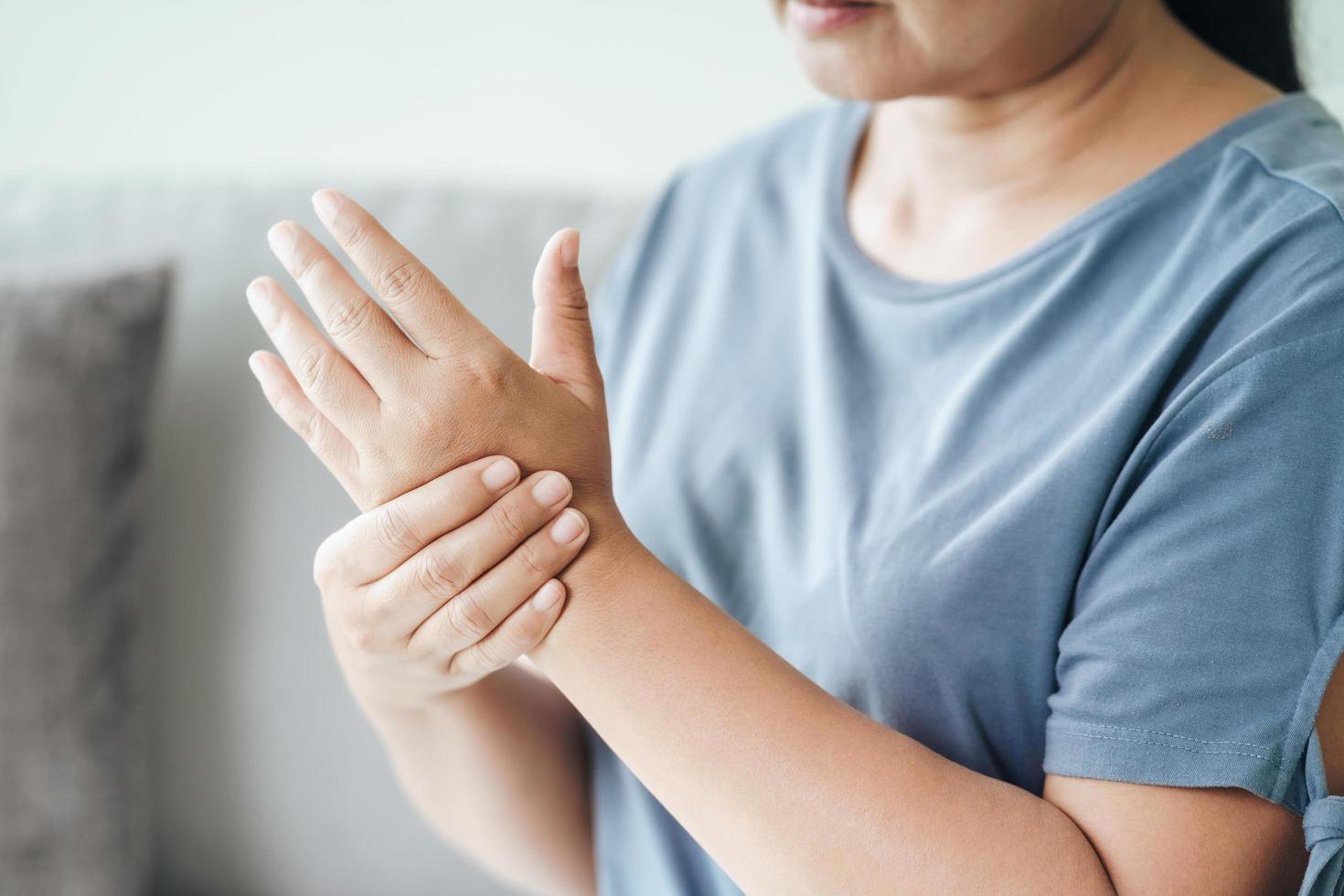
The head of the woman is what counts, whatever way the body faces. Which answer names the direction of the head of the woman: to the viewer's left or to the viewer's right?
to the viewer's left

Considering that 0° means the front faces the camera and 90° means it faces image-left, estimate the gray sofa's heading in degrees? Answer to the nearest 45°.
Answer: approximately 0°

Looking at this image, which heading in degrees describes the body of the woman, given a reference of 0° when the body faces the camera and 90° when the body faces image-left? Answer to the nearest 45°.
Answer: approximately 45°
